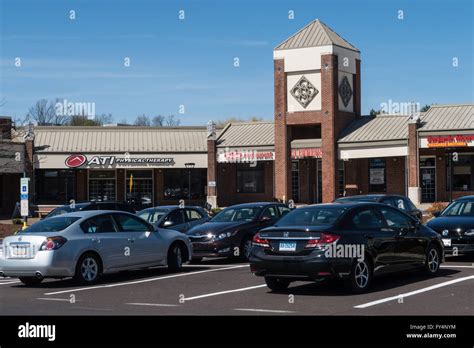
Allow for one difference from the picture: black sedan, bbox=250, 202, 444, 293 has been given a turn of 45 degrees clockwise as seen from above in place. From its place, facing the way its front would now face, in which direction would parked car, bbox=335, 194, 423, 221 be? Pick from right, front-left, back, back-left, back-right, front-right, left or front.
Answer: left

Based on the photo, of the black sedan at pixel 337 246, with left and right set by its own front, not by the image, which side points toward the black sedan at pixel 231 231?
left

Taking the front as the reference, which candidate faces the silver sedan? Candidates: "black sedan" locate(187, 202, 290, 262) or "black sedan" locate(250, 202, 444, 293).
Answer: "black sedan" locate(187, 202, 290, 262)

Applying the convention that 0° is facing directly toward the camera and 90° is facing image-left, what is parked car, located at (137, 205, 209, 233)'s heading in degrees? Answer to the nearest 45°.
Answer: approximately 45°

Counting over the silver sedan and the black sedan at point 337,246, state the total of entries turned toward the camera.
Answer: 0

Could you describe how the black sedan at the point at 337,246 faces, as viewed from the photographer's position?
facing away from the viewer and to the right of the viewer

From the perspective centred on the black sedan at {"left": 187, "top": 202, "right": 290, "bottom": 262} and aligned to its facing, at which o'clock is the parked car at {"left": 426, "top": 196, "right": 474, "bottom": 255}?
The parked car is roughly at 8 o'clock from the black sedan.

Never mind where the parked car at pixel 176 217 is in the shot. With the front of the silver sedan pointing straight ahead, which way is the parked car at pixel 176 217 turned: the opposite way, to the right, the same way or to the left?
the opposite way

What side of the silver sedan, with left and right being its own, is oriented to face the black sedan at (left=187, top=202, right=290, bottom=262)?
front

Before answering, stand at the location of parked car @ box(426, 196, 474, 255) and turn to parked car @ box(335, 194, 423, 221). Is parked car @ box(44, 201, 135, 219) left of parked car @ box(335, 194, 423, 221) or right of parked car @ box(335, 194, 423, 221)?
left

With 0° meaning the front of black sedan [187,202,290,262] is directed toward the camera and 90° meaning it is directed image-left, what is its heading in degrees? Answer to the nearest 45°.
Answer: approximately 45°

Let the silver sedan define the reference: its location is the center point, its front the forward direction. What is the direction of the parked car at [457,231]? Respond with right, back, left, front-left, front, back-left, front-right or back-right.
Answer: front-right

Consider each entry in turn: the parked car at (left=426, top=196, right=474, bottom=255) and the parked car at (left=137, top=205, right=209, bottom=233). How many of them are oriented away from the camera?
0

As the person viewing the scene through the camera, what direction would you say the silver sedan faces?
facing away from the viewer and to the right of the viewer

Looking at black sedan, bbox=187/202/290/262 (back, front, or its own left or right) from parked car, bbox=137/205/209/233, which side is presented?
right
